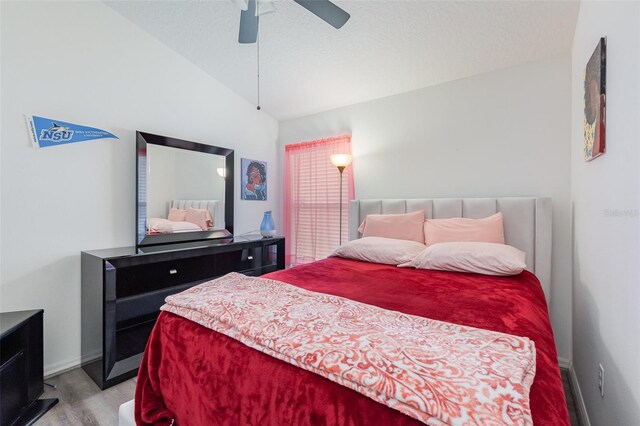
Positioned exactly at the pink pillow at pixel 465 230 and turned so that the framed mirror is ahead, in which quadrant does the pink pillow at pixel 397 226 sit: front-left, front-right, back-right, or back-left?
front-right

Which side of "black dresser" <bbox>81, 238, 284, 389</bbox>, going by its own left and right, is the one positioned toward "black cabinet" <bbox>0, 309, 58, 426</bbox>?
right

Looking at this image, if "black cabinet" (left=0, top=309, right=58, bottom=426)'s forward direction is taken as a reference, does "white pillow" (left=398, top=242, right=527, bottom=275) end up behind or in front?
in front

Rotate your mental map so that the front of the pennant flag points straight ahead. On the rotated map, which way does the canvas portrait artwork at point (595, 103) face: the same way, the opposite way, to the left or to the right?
the opposite way

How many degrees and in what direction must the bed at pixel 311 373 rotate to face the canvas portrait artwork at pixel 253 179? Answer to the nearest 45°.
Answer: approximately 90° to its right

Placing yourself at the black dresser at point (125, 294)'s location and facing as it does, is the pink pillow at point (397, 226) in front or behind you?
in front

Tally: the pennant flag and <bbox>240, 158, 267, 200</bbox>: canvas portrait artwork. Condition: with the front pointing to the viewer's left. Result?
0

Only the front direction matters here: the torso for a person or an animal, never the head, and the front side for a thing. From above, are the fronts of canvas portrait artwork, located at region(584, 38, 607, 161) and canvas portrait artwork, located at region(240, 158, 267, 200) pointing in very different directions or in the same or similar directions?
very different directions

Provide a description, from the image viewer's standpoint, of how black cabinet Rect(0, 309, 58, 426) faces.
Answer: facing the viewer and to the right of the viewer

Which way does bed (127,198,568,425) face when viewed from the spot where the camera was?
facing the viewer and to the left of the viewer
